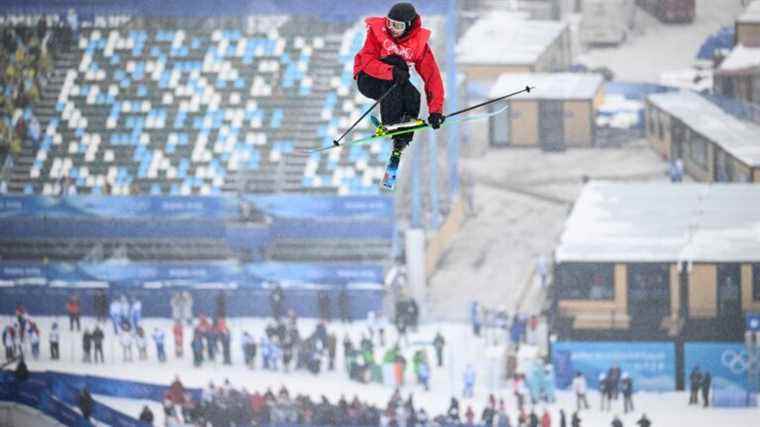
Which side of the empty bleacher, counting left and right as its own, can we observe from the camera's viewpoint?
front

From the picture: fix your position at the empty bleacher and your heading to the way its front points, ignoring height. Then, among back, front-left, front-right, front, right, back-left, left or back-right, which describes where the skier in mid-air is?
front

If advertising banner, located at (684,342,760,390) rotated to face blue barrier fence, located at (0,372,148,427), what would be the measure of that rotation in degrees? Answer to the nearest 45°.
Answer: approximately 90° to its right

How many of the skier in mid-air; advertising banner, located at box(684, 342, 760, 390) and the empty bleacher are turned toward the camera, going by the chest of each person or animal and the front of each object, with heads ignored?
3

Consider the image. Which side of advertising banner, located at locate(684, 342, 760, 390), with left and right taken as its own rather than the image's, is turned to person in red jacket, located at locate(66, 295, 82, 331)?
right

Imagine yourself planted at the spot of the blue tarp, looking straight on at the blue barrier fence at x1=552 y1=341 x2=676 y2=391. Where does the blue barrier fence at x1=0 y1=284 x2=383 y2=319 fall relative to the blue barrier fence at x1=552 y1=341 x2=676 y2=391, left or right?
right

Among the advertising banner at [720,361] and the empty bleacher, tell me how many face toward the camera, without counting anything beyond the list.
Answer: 2
